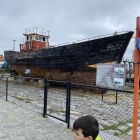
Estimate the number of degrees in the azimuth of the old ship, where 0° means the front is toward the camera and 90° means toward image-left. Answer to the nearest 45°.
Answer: approximately 315°

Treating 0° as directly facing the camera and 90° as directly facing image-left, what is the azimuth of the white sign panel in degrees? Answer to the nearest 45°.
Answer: approximately 0°

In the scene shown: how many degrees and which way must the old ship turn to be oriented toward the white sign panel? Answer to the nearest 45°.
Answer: approximately 45° to its right

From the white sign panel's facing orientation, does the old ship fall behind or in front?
behind
